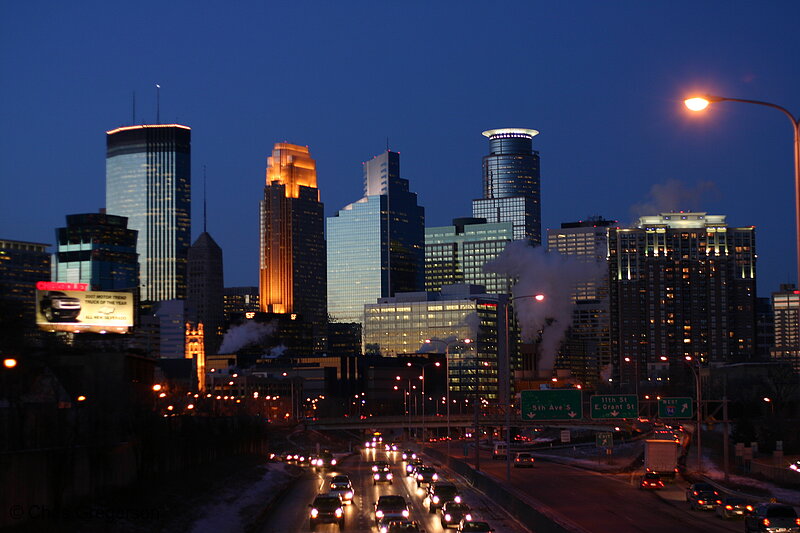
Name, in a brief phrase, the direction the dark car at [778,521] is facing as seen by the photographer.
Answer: facing away from the viewer and to the left of the viewer

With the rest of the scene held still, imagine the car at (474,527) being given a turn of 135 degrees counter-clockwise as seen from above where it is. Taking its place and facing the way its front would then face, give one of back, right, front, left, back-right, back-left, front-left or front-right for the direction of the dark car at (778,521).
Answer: front-right

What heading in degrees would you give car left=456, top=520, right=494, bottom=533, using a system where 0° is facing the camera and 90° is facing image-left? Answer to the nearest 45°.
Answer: approximately 0°
